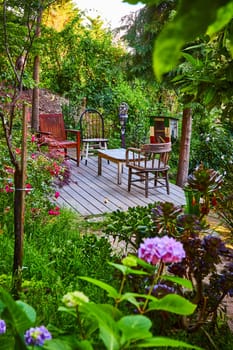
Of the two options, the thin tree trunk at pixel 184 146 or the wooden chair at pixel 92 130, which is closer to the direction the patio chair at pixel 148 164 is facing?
the wooden chair

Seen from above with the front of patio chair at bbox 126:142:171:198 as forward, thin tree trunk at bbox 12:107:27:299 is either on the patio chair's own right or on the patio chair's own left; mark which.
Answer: on the patio chair's own left
